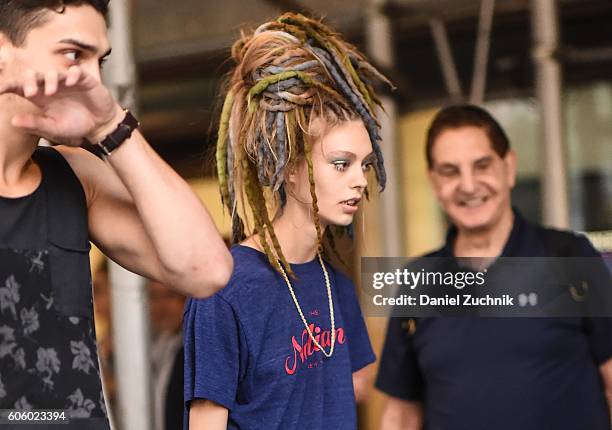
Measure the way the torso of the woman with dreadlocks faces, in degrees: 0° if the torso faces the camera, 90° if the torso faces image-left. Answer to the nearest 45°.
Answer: approximately 315°

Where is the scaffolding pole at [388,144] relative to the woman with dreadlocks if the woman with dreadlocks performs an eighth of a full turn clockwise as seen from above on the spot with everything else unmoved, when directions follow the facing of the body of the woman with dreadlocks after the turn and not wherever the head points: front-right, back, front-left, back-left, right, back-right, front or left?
back

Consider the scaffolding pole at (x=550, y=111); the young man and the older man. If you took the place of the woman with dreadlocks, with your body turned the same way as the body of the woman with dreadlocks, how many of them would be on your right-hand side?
1

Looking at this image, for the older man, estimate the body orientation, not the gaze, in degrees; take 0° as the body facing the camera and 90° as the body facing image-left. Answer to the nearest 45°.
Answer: approximately 0°

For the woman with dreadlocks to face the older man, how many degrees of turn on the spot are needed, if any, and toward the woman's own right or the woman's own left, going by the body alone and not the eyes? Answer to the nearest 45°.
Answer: approximately 90° to the woman's own left

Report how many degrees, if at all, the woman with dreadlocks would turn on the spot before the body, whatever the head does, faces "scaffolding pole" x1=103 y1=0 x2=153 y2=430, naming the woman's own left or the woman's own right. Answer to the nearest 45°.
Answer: approximately 180°

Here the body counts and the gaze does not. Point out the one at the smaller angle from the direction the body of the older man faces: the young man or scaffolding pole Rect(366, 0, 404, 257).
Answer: the young man

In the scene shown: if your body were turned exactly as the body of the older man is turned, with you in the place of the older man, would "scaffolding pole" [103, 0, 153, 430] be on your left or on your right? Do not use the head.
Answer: on your right

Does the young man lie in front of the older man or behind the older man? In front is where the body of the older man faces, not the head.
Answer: in front

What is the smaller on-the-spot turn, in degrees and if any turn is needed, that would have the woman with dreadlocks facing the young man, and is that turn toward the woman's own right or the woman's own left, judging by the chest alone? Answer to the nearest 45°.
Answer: approximately 90° to the woman's own right

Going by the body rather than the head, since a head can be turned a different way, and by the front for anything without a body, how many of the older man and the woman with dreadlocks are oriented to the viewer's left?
0
